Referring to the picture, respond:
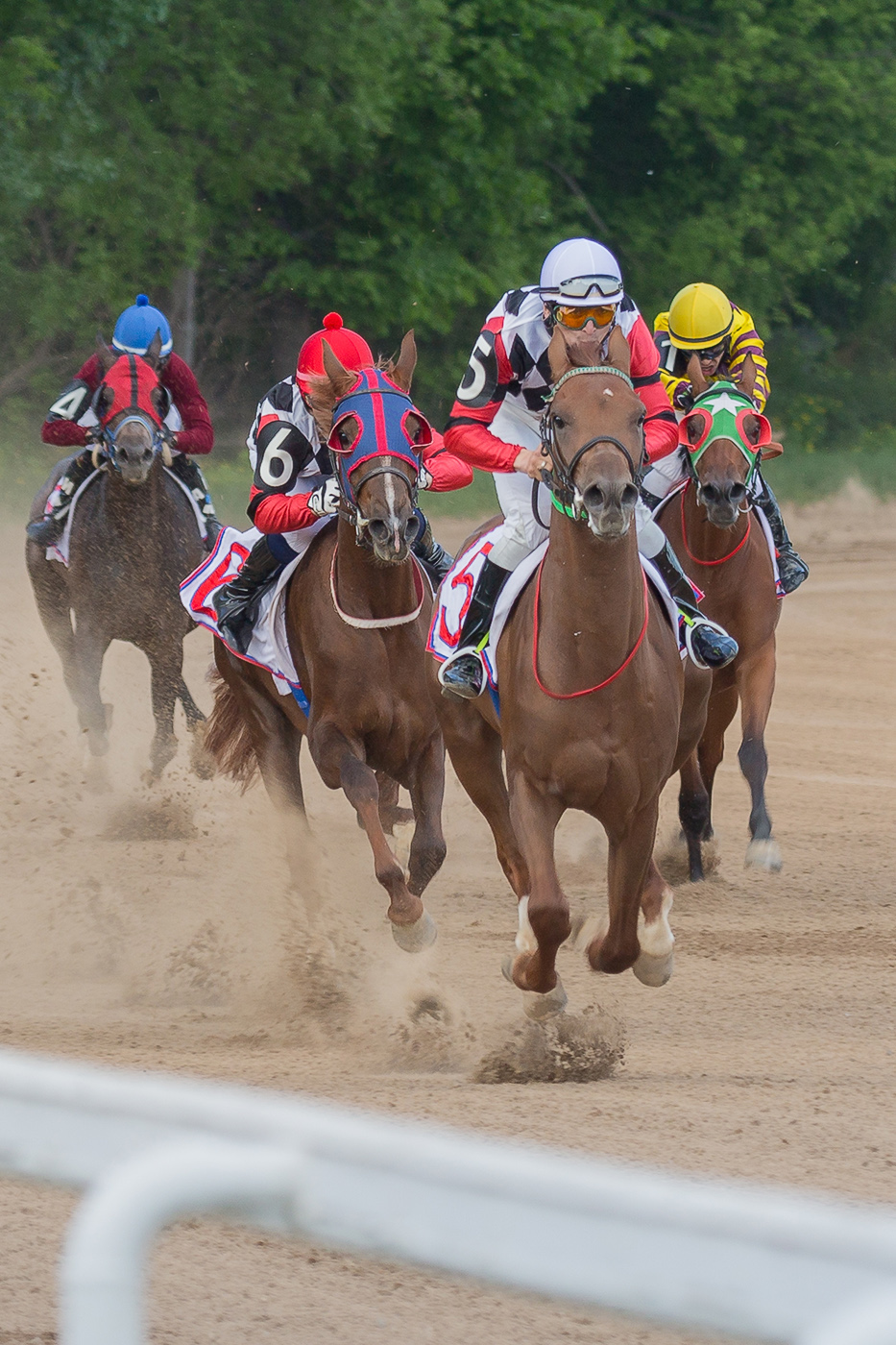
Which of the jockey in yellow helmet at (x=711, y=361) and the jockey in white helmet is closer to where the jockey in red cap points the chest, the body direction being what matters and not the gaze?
the jockey in white helmet

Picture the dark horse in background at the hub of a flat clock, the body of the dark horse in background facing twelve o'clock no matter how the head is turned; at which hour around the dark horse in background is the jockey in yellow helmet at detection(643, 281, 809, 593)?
The jockey in yellow helmet is roughly at 10 o'clock from the dark horse in background.

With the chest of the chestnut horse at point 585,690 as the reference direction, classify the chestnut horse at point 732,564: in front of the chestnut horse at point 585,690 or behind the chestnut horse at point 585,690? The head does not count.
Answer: behind

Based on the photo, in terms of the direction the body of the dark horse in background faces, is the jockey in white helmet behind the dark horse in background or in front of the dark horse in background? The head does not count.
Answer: in front

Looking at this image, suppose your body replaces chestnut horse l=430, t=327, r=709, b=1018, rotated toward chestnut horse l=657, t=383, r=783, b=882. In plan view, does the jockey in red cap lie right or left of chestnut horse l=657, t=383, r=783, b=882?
left

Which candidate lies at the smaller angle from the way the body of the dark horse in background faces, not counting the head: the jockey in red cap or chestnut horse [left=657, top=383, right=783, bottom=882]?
the jockey in red cap

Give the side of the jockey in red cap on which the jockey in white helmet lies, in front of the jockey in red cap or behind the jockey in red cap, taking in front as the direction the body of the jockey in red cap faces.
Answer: in front

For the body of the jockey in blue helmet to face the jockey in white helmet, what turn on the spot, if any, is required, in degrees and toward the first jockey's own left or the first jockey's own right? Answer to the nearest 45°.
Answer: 0° — they already face them

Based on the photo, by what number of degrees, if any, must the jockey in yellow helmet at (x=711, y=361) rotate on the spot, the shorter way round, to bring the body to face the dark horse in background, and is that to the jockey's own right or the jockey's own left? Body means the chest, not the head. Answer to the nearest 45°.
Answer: approximately 90° to the jockey's own right

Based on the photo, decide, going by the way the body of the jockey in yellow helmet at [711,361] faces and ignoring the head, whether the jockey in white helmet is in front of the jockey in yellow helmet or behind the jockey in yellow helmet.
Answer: in front

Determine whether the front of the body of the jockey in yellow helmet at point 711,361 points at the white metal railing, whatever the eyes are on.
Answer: yes

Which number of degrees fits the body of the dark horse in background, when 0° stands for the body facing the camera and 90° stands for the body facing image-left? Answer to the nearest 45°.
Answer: approximately 0°
